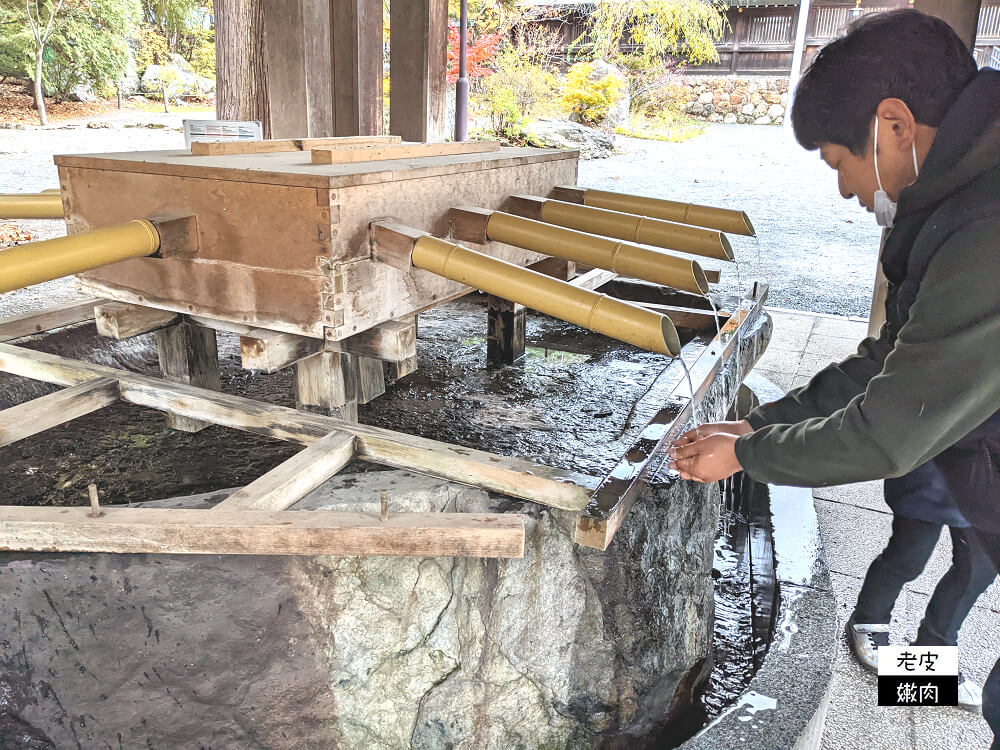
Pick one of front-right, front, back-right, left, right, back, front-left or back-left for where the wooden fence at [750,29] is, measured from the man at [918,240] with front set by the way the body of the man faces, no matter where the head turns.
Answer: right

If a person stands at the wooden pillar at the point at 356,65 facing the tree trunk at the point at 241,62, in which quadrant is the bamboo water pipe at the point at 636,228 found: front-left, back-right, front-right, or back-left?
back-left

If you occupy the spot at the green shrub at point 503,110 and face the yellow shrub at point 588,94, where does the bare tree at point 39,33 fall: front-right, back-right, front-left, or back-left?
back-left

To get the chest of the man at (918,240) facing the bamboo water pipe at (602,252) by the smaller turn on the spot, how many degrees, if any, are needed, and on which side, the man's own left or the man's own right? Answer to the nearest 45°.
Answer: approximately 45° to the man's own right

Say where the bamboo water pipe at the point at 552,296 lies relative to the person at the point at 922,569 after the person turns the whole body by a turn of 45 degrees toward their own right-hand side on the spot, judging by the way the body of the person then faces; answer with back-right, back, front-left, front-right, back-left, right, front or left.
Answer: front-right

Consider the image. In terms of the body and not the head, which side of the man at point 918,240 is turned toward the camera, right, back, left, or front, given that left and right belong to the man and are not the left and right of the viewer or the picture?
left

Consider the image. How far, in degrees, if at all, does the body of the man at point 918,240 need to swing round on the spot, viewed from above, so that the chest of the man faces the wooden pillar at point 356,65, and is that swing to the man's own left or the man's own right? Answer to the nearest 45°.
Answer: approximately 45° to the man's own right

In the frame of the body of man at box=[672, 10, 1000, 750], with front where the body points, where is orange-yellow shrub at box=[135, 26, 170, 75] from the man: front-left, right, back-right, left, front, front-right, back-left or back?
front-right

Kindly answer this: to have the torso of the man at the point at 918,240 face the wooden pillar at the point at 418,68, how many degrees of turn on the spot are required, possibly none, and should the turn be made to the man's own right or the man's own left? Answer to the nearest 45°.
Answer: approximately 45° to the man's own right

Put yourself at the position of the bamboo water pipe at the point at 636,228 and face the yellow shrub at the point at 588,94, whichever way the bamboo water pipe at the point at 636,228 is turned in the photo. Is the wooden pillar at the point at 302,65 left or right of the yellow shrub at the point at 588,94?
left

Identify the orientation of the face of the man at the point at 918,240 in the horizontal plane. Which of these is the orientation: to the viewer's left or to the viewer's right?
to the viewer's left
